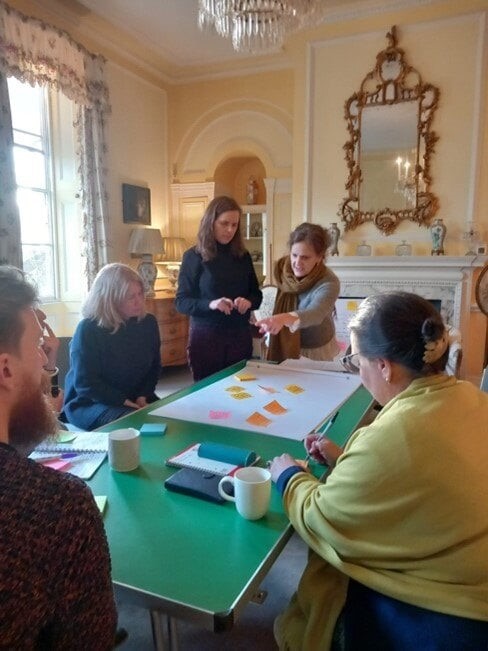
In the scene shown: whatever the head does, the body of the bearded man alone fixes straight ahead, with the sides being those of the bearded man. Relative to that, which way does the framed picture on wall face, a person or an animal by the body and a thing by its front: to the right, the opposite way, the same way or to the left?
to the right

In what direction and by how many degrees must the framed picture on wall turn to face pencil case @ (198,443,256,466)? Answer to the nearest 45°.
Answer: approximately 45° to its right

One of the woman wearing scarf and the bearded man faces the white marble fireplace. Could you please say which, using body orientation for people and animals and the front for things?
the bearded man

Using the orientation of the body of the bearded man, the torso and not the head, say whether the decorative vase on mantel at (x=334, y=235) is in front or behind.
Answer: in front

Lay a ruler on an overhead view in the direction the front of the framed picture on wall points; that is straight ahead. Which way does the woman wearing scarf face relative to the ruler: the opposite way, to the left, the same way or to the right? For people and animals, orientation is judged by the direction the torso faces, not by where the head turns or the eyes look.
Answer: to the right

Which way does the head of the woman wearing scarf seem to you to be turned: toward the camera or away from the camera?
toward the camera

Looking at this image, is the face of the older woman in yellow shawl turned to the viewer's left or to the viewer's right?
to the viewer's left

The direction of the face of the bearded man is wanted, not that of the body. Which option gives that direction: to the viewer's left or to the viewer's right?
to the viewer's right

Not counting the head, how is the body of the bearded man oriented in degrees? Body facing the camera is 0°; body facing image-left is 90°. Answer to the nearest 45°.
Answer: approximately 225°

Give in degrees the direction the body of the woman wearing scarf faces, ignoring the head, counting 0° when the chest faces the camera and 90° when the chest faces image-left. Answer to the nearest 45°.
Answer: approximately 45°

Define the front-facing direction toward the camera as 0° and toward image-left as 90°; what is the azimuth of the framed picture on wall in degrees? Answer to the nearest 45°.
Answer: approximately 315°

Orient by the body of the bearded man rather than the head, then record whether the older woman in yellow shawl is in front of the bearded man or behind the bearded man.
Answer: in front

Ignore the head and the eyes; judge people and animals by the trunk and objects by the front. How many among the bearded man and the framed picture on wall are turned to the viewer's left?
0

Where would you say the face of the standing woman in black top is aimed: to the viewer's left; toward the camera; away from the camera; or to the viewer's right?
toward the camera
